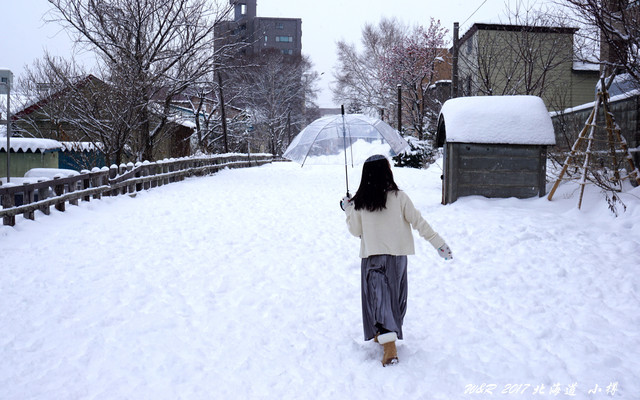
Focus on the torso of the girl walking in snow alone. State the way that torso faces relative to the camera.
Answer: away from the camera

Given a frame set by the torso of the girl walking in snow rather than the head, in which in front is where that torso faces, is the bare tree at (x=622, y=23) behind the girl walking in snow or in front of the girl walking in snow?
in front

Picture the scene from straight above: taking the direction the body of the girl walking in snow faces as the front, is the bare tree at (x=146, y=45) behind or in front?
in front

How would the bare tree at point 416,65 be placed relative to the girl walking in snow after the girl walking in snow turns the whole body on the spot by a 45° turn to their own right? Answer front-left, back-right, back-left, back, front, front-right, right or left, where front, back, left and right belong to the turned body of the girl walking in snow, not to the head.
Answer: front-left

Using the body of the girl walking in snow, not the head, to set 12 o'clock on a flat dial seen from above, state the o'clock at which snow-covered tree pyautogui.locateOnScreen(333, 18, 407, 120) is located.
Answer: The snow-covered tree is roughly at 12 o'clock from the girl walking in snow.

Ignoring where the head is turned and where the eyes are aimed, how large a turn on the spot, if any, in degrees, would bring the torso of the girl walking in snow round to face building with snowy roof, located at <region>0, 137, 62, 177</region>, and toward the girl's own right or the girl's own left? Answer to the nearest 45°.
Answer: approximately 45° to the girl's own left

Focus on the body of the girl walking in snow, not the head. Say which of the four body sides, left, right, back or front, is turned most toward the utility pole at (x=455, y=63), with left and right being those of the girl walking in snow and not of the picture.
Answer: front

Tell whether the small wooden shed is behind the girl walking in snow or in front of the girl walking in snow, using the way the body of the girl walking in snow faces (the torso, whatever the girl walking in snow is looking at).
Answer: in front

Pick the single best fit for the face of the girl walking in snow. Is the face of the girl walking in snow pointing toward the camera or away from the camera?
away from the camera
